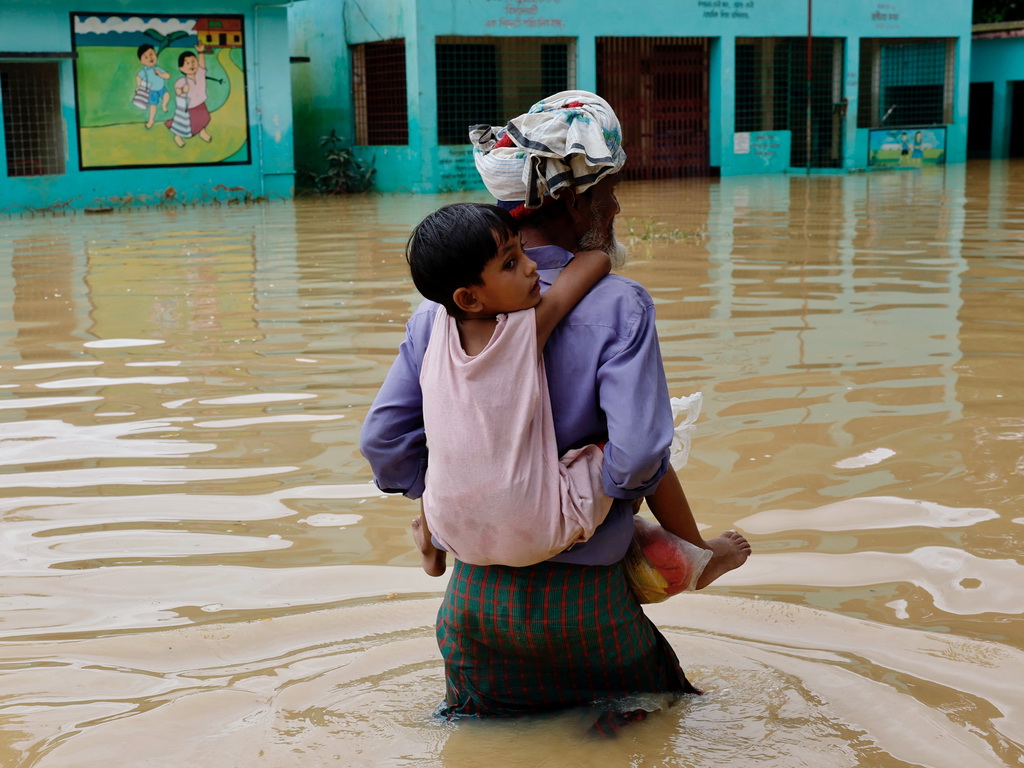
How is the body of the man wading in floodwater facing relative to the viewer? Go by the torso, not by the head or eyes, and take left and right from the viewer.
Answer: facing away from the viewer and to the right of the viewer

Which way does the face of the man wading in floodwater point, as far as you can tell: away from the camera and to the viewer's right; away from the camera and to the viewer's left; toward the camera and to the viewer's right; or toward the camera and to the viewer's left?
away from the camera and to the viewer's right
